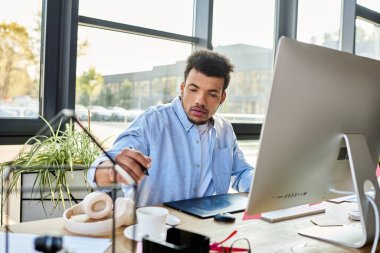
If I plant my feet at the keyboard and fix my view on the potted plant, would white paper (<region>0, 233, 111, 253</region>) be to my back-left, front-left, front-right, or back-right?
front-left

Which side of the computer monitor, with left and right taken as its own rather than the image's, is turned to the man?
front

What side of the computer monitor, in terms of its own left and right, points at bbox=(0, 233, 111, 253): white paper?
left

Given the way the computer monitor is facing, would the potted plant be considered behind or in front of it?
in front

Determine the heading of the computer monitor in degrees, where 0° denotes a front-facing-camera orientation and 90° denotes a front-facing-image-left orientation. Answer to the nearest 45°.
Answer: approximately 135°

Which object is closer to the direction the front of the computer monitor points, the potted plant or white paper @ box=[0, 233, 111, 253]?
the potted plant

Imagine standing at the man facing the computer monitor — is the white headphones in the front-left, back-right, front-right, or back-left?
front-right

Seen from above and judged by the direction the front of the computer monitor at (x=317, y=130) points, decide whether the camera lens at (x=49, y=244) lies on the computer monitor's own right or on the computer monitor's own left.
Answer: on the computer monitor's own left
